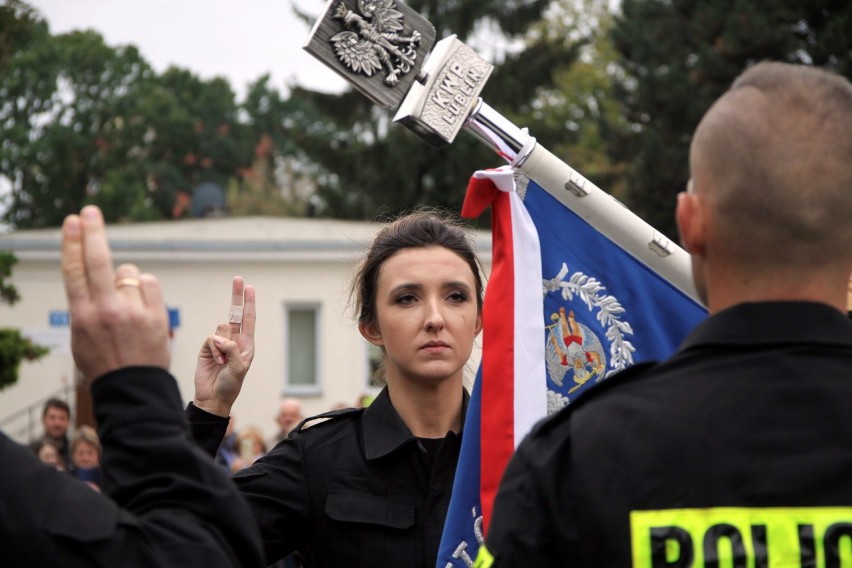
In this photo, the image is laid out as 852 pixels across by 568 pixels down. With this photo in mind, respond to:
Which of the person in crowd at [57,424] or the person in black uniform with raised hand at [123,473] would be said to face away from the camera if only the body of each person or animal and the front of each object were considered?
the person in black uniform with raised hand at [123,473]

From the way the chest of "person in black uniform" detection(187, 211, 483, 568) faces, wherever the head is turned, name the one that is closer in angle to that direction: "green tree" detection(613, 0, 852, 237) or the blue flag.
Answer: the blue flag

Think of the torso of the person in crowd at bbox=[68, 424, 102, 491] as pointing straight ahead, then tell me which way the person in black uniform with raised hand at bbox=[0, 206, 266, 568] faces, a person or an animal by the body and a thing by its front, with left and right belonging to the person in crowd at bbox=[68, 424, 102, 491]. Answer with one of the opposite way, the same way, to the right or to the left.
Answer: the opposite way

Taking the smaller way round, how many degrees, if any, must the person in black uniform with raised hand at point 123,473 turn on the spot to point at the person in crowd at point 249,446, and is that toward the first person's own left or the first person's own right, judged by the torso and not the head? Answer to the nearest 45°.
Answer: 0° — they already face them

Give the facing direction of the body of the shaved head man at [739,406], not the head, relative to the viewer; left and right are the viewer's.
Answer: facing away from the viewer

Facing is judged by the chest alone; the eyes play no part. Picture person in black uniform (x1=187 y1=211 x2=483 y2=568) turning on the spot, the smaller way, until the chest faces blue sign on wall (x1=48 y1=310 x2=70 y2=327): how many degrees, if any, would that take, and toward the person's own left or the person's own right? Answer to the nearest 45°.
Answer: approximately 180°

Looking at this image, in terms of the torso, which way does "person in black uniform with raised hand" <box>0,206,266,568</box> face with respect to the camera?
away from the camera
